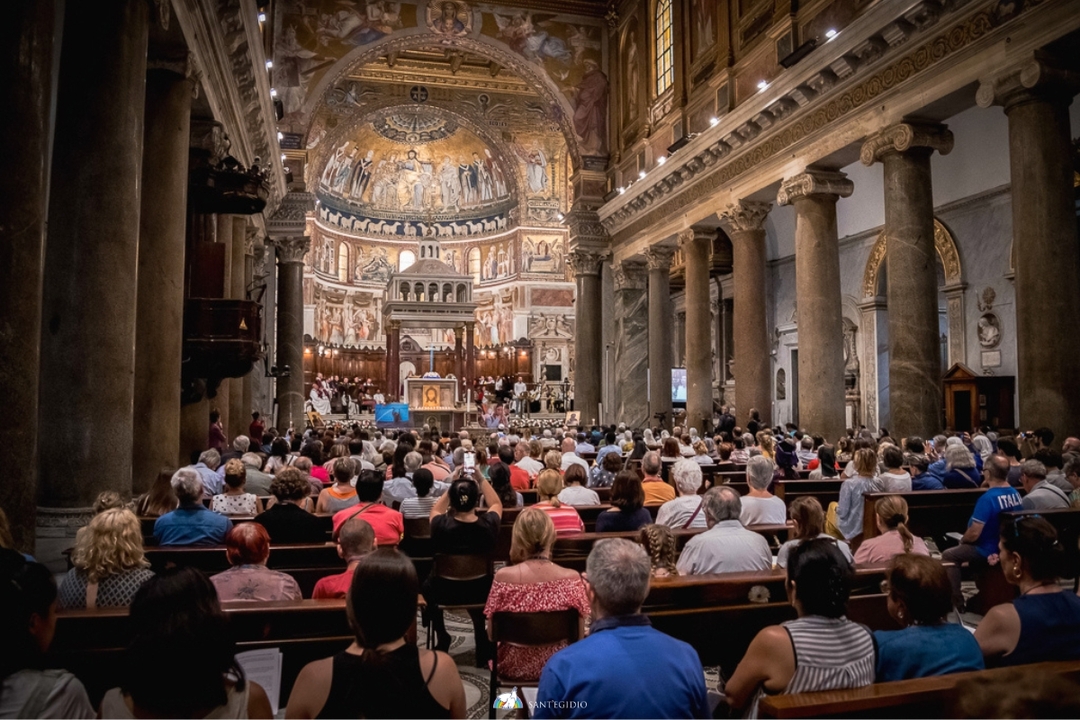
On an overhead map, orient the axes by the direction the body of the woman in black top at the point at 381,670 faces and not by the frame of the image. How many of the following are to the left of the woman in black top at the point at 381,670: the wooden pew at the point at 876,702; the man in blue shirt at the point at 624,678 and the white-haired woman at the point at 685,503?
0

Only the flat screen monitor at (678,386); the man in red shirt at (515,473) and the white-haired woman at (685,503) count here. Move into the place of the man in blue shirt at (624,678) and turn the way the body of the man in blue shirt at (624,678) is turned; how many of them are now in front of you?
3

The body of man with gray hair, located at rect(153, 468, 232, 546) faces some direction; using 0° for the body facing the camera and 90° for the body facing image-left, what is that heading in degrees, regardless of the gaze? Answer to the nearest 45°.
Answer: approximately 180°

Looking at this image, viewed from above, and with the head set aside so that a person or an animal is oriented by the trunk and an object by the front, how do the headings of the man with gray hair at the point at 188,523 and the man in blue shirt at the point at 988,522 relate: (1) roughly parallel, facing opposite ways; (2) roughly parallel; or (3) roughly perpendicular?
roughly parallel

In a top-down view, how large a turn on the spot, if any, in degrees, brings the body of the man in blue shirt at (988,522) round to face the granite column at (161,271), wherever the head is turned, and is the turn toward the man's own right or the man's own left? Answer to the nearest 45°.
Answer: approximately 45° to the man's own left

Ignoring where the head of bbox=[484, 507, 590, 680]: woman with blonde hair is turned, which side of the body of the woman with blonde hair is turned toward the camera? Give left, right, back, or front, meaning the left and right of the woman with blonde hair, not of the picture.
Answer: back

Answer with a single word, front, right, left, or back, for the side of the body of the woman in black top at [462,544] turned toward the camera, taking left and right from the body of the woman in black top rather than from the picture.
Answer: back

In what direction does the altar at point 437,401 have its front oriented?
toward the camera

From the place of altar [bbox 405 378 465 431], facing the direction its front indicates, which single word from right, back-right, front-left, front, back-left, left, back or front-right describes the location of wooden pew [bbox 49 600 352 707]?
front

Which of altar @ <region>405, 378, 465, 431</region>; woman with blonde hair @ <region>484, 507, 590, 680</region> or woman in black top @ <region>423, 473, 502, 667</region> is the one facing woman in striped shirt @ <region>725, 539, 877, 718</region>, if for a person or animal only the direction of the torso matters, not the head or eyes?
the altar

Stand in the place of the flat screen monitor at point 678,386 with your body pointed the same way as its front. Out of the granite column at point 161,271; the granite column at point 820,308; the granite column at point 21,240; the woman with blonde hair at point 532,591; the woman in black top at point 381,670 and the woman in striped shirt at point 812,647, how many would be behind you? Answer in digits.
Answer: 0

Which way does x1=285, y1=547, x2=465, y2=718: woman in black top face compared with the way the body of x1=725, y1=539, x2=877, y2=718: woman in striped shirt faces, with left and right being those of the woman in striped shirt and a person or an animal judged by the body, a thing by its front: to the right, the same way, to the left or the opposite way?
the same way

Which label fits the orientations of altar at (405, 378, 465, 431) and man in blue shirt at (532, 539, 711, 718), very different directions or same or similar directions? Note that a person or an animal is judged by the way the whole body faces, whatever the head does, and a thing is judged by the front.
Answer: very different directions

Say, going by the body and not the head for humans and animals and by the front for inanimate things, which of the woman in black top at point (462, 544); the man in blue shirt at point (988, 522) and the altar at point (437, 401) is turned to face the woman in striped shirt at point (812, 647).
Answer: the altar

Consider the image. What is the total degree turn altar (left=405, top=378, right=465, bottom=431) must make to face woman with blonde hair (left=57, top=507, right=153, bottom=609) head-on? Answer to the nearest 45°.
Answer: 0° — it already faces them

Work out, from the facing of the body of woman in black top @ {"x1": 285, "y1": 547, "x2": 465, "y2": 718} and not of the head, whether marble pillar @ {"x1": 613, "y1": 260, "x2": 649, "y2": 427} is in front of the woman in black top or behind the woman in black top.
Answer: in front

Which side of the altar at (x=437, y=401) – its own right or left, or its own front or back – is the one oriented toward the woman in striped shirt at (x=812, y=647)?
front

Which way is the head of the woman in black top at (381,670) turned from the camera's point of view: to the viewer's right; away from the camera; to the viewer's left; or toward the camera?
away from the camera

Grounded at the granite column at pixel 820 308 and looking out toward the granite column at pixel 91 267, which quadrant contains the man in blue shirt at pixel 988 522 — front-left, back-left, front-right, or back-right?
front-left

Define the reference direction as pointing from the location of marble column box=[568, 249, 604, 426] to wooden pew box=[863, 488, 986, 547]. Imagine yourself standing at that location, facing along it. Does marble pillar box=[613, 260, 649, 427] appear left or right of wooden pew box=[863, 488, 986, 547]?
left

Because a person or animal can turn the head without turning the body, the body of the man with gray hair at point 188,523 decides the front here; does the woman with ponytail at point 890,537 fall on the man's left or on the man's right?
on the man's right

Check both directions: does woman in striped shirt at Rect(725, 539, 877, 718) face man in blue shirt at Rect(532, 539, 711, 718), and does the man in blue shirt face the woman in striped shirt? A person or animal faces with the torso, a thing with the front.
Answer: no

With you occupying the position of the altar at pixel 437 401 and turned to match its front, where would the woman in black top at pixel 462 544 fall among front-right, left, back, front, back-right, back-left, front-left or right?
front

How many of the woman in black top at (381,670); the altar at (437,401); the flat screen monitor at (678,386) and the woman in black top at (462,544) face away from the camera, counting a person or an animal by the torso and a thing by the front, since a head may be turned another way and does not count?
2
